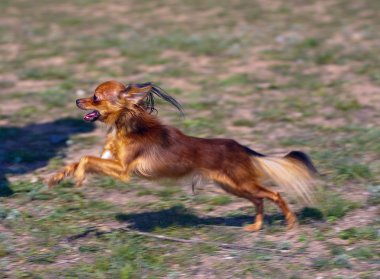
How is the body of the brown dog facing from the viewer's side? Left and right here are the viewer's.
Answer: facing to the left of the viewer
